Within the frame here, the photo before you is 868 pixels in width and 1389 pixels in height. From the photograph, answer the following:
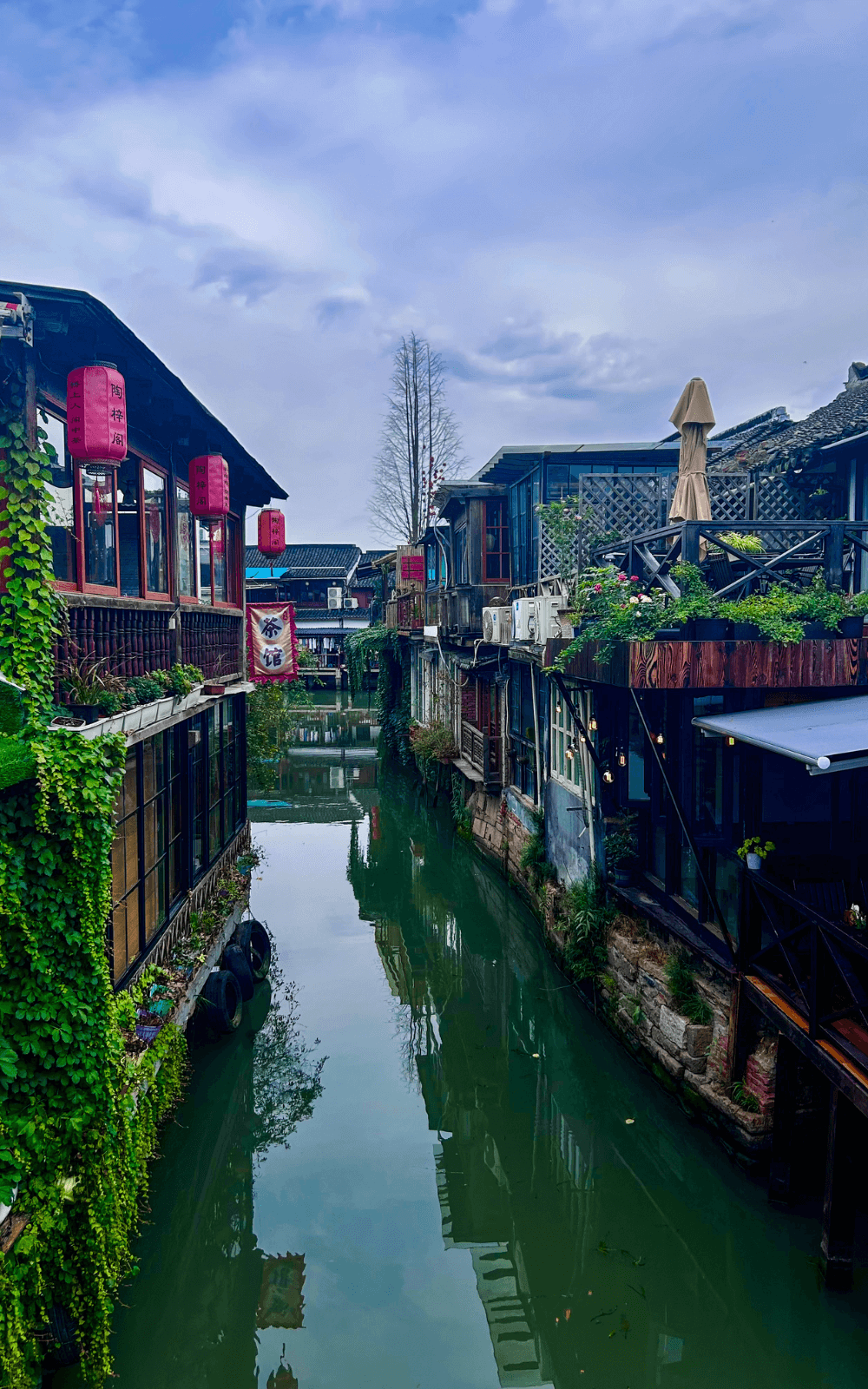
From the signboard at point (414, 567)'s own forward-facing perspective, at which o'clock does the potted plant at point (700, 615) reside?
The potted plant is roughly at 12 o'clock from the signboard.

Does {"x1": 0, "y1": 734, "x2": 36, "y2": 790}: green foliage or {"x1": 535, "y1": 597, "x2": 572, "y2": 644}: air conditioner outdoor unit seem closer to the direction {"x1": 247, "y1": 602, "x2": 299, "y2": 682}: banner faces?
the green foliage

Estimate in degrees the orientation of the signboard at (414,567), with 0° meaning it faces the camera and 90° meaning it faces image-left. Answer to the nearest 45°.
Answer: approximately 0°

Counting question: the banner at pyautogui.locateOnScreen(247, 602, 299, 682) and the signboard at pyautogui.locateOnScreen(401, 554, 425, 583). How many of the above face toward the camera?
2

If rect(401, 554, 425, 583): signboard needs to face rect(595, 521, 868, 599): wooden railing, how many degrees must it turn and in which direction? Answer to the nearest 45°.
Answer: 0° — it already faces it

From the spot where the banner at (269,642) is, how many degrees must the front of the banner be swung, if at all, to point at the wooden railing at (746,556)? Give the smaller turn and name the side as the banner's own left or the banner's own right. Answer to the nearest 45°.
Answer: approximately 45° to the banner's own left

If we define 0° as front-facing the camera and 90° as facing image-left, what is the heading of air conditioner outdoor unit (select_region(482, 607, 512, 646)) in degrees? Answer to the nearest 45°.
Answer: approximately 45°

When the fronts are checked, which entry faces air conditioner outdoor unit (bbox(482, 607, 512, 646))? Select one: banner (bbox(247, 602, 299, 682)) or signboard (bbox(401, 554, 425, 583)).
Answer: signboard (bbox(401, 554, 425, 583))
